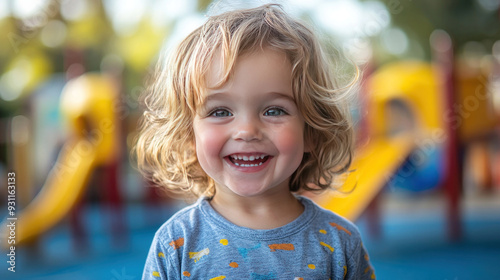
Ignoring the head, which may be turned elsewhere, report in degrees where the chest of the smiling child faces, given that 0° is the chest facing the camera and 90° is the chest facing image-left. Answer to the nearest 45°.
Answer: approximately 0°

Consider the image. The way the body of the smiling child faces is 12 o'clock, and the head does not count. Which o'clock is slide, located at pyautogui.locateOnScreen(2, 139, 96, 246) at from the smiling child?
The slide is roughly at 5 o'clock from the smiling child.

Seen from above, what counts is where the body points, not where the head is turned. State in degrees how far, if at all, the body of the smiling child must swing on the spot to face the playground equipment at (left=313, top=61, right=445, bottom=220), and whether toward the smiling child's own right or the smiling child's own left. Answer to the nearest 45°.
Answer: approximately 180°
